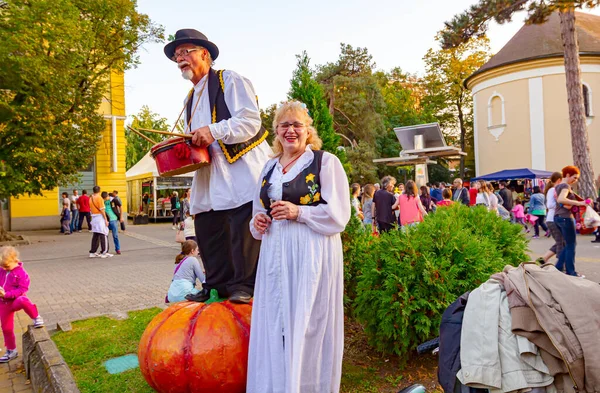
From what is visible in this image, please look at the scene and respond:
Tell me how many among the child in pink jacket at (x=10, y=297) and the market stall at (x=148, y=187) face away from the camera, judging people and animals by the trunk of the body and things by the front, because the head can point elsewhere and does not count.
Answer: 0

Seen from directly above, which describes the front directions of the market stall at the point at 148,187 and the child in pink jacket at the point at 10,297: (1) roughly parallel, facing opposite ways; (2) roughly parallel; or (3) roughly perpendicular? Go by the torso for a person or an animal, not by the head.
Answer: roughly perpendicular

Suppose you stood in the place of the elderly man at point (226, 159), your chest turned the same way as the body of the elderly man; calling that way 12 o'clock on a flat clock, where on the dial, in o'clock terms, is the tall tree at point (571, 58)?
The tall tree is roughly at 6 o'clock from the elderly man.

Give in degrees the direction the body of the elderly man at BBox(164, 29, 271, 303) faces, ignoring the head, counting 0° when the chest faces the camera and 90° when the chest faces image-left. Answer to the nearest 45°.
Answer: approximately 45°

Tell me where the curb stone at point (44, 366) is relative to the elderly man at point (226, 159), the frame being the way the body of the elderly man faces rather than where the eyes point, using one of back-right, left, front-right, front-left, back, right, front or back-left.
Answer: right

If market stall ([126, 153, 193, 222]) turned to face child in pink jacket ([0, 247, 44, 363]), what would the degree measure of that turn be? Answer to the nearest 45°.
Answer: approximately 45° to its right

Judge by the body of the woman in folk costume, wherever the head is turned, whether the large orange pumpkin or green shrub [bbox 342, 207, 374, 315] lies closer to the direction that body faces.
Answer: the large orange pumpkin

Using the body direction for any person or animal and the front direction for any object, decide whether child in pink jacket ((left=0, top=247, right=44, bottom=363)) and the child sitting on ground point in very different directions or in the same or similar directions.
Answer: very different directions
